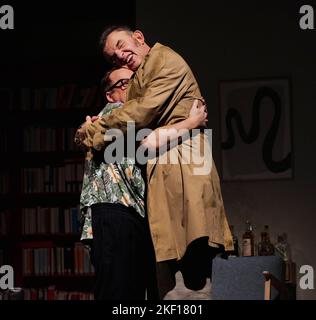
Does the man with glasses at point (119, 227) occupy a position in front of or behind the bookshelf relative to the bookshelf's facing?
in front

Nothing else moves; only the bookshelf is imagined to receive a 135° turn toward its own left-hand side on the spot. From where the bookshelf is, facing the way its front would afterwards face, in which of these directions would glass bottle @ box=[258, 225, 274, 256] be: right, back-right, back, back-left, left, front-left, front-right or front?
right

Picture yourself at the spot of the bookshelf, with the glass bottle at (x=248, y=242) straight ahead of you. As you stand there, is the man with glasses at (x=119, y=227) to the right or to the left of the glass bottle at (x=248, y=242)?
right

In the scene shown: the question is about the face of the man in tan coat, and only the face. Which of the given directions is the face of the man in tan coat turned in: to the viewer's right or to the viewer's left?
to the viewer's left

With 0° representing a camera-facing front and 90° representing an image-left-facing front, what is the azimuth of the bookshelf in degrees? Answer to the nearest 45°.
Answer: approximately 0°

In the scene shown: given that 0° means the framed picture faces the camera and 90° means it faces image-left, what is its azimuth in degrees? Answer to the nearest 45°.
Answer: approximately 0°

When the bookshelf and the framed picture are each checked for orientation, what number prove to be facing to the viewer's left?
0

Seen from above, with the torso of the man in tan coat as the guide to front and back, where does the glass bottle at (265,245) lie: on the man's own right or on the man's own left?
on the man's own right

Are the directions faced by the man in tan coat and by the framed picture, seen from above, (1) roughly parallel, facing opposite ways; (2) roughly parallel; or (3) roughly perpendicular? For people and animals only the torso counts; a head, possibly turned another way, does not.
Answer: roughly perpendicular

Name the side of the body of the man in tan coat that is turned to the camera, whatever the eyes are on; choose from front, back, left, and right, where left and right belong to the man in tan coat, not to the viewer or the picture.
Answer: left

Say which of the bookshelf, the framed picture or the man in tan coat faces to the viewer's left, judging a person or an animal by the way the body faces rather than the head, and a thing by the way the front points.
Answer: the man in tan coat

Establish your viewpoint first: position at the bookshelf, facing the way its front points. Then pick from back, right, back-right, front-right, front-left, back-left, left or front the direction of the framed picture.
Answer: front-left

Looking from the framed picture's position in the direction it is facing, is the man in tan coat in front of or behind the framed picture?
in front
